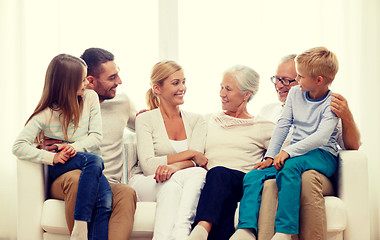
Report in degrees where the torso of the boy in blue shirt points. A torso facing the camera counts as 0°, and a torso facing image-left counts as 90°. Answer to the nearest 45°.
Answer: approximately 45°

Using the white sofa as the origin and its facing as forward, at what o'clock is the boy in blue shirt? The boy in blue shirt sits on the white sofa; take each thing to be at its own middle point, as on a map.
The boy in blue shirt is roughly at 9 o'clock from the white sofa.

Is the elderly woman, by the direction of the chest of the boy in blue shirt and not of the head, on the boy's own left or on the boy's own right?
on the boy's own right

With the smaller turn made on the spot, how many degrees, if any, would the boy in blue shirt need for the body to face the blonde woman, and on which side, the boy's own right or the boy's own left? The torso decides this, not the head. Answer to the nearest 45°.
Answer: approximately 45° to the boy's own right

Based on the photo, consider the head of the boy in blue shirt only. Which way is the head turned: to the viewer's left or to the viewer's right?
to the viewer's left
